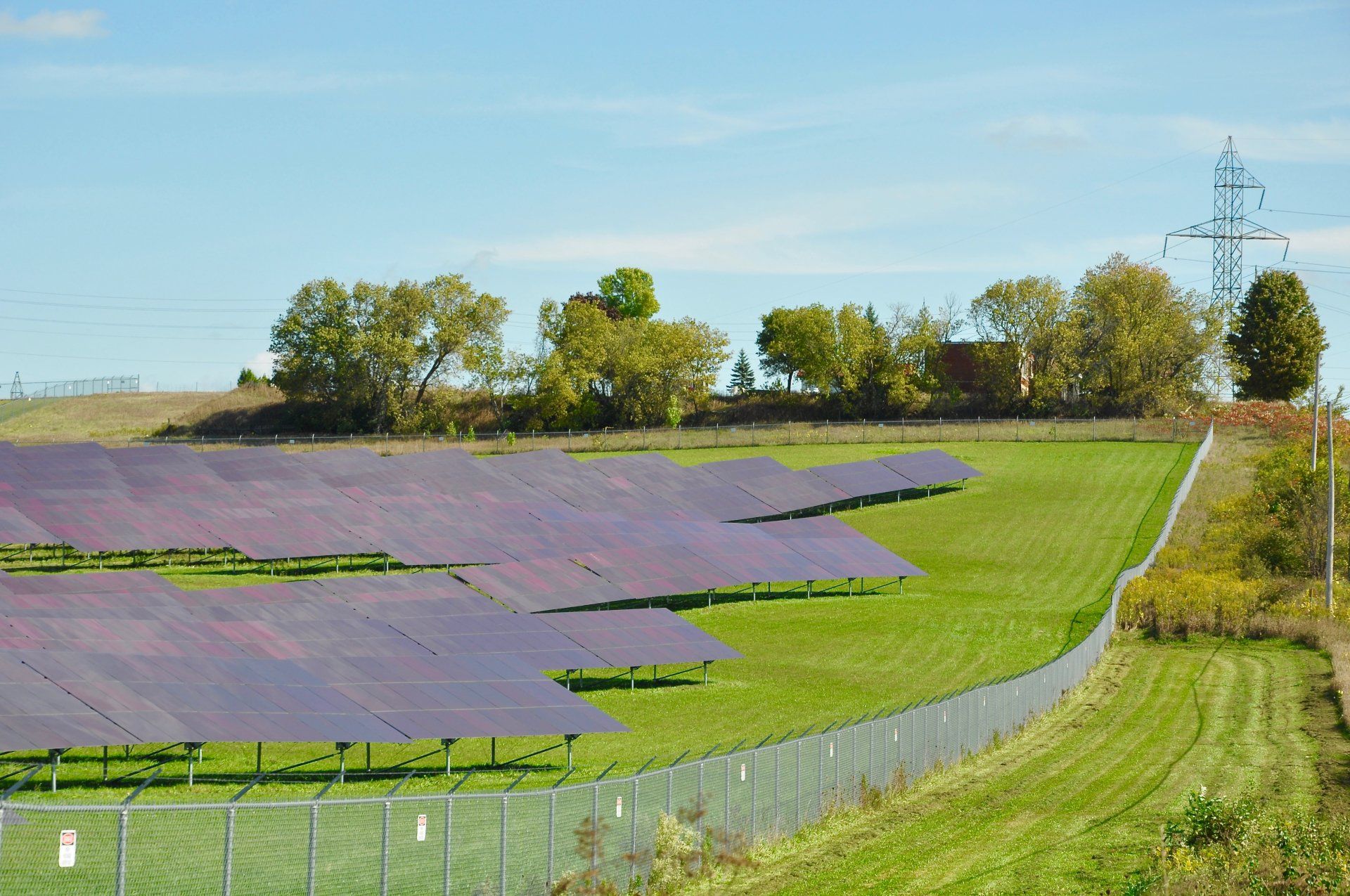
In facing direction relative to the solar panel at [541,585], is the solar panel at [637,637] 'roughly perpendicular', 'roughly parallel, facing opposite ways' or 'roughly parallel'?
roughly parallel

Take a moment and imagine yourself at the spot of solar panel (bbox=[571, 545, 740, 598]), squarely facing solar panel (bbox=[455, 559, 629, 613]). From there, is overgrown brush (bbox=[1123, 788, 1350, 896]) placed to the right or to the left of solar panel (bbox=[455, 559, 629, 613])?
left

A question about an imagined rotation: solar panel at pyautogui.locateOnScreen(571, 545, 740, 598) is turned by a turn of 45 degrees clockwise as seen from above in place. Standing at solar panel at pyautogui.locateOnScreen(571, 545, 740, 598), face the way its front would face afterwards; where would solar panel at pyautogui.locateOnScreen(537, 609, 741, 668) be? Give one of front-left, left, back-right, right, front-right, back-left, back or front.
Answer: front

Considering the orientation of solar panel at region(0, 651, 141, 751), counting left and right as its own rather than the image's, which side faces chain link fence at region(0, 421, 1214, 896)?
front

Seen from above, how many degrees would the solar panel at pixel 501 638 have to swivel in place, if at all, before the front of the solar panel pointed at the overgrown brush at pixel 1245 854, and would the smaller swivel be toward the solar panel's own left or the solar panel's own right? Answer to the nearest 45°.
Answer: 0° — it already faces it

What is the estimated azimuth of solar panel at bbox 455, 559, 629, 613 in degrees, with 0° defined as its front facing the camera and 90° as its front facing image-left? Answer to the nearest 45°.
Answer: approximately 315°

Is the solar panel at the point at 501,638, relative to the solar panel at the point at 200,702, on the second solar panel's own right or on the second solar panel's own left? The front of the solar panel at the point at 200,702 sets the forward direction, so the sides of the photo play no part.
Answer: on the second solar panel's own left

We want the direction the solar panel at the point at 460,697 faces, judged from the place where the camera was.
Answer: facing the viewer and to the right of the viewer

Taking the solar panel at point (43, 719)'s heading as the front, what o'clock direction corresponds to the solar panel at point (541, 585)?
the solar panel at point (541, 585) is roughly at 9 o'clock from the solar panel at point (43, 719).

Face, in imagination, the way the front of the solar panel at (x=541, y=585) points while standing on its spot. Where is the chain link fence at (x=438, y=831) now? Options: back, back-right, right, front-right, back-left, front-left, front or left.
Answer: front-right

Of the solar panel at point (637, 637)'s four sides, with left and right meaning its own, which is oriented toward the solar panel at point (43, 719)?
right

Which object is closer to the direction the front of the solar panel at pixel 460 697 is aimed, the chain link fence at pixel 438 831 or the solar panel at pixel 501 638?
the chain link fence

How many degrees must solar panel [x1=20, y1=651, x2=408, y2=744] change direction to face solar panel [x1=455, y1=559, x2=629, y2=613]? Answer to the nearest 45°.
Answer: approximately 90° to its left

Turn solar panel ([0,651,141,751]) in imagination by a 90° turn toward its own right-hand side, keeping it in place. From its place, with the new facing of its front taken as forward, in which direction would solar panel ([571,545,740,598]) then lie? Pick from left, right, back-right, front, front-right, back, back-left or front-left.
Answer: back

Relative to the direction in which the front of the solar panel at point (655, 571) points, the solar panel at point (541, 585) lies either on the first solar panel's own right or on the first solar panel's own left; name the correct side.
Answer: on the first solar panel's own right

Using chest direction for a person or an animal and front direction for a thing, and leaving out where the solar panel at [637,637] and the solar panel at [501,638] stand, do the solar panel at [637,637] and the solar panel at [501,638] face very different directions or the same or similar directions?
same or similar directions

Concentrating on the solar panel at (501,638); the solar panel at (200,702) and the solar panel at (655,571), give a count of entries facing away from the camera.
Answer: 0

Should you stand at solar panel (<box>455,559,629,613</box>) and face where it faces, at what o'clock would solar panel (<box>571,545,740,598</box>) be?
solar panel (<box>571,545,740,598</box>) is roughly at 9 o'clock from solar panel (<box>455,559,629,613</box>).

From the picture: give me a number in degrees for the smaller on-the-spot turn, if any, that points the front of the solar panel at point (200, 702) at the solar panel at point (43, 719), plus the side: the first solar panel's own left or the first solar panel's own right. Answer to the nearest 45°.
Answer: approximately 135° to the first solar panel's own right

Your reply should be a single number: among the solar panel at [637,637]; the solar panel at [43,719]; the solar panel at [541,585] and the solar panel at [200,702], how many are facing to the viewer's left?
0
